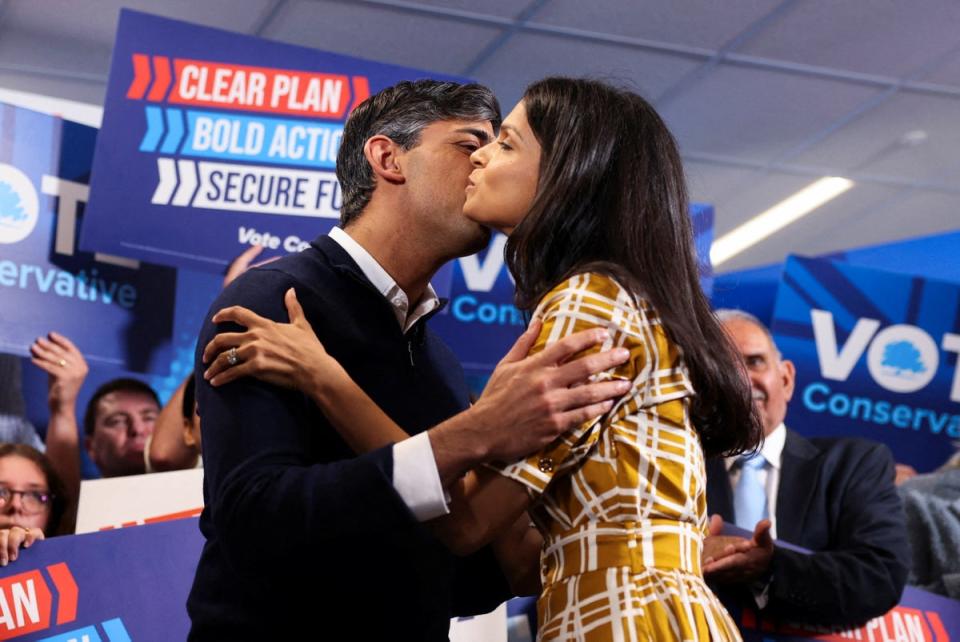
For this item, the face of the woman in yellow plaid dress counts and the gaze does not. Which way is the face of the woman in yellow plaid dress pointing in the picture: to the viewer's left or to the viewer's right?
to the viewer's left

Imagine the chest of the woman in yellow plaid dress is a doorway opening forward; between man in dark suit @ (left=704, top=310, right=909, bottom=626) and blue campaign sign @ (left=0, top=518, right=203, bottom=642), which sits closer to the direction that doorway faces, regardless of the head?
the blue campaign sign

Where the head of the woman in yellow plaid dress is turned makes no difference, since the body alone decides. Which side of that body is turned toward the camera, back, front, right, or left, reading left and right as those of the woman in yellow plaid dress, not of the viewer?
left

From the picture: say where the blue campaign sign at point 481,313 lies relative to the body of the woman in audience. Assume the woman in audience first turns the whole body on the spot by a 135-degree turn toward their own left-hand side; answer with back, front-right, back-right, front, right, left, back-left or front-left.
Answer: front-right

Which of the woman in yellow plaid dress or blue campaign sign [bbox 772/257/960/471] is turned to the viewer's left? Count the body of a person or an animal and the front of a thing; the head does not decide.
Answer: the woman in yellow plaid dress

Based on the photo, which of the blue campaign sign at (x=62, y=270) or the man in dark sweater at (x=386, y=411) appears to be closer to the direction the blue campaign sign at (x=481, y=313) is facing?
the man in dark sweater

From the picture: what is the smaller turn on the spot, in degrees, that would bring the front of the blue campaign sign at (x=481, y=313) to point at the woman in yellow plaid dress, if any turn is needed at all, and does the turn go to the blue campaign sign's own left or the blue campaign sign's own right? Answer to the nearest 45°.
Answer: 0° — it already faces them

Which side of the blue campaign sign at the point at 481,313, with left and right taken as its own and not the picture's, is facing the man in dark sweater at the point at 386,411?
front

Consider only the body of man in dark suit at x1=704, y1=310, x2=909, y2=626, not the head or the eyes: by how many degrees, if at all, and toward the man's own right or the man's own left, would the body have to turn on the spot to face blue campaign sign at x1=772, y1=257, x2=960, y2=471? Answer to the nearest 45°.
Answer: approximately 135° to the man's own right
